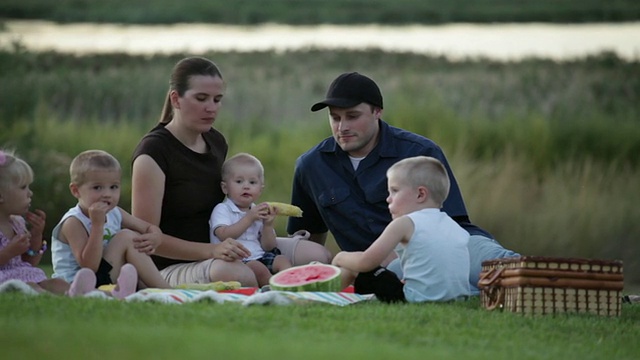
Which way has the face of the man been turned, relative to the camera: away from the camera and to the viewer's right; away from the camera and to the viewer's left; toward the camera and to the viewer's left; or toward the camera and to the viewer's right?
toward the camera and to the viewer's left

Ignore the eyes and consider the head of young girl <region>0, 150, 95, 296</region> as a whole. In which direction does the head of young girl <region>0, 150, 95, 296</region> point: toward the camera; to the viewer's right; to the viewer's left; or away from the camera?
to the viewer's right

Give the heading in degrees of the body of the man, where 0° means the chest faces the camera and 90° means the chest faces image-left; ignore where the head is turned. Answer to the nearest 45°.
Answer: approximately 45°

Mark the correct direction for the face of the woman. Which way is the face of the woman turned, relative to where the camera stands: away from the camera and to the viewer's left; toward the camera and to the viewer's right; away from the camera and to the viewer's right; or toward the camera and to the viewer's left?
toward the camera and to the viewer's right

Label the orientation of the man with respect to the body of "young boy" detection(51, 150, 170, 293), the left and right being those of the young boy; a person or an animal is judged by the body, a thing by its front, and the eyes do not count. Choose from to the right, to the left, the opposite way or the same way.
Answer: to the right

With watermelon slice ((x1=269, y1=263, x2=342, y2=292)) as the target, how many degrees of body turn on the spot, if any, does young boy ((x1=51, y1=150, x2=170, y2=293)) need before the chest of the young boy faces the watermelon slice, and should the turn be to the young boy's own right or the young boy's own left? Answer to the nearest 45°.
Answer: approximately 45° to the young boy's own left

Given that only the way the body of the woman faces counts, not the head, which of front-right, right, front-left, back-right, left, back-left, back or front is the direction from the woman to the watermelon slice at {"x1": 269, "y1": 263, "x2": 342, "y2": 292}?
front

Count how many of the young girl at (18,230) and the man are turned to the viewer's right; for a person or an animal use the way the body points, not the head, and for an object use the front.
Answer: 1

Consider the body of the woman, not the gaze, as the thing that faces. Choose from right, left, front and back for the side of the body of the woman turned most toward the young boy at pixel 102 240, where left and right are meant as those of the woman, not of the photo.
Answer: right

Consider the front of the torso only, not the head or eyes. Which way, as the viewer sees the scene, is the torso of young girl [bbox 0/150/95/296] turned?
to the viewer's right

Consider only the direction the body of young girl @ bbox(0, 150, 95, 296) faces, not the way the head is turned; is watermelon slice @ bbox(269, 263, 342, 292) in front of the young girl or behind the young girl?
in front

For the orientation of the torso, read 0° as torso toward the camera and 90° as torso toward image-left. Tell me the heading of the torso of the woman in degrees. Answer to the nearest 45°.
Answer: approximately 315°

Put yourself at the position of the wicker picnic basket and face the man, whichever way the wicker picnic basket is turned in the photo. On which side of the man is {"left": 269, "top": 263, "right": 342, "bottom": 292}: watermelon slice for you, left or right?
left
